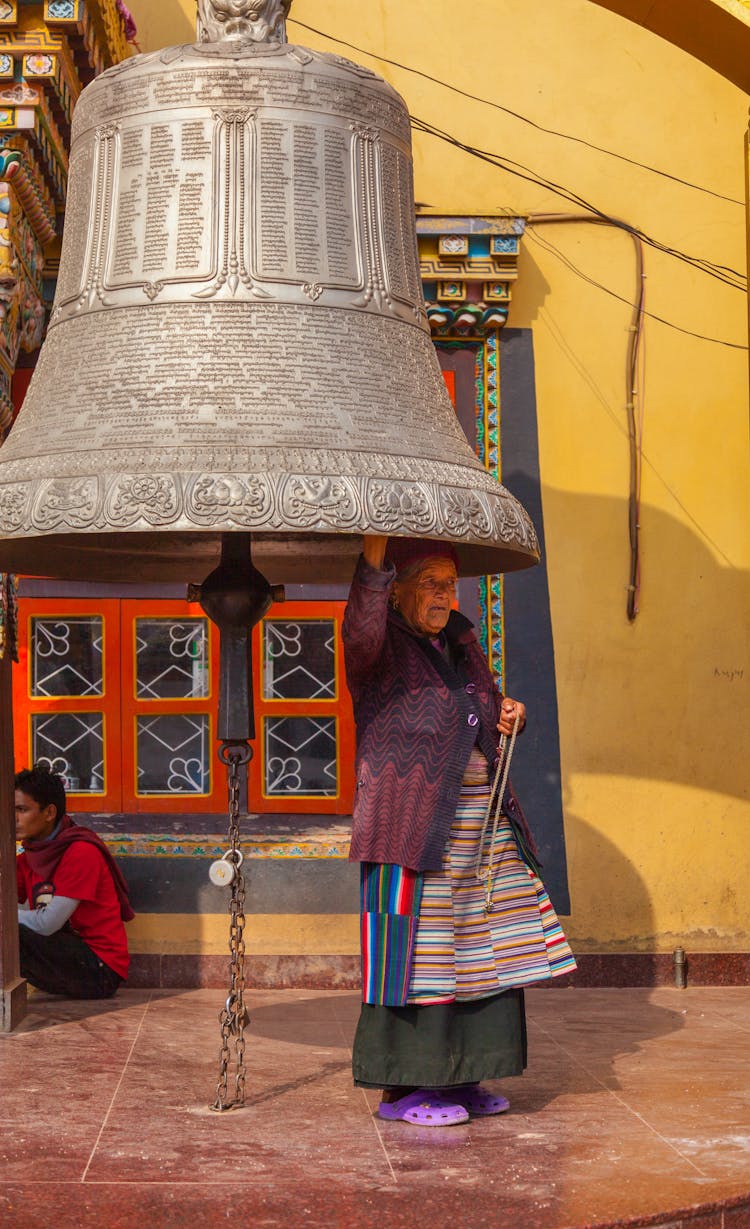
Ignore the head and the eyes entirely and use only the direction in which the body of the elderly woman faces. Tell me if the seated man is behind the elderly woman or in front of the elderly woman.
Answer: behind

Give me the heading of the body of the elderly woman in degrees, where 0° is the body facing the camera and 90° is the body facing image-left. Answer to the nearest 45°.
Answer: approximately 315°

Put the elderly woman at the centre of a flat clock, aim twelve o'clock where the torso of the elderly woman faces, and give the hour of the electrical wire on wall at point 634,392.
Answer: The electrical wire on wall is roughly at 8 o'clock from the elderly woman.

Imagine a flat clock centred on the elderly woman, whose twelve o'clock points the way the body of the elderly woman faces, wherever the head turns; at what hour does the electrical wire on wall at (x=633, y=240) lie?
The electrical wire on wall is roughly at 8 o'clock from the elderly woman.
